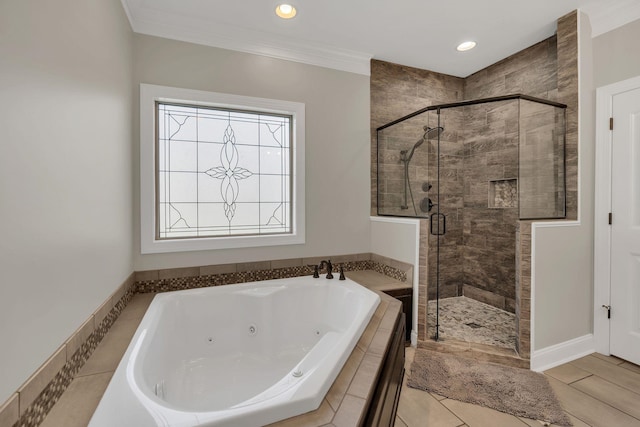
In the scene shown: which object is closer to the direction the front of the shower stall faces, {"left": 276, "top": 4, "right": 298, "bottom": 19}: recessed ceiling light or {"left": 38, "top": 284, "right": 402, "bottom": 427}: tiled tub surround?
the tiled tub surround

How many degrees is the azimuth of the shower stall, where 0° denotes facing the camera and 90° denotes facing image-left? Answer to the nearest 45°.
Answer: approximately 0°

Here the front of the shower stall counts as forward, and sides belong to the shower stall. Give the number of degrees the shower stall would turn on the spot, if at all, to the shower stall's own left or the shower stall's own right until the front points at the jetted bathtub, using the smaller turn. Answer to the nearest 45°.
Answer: approximately 45° to the shower stall's own right

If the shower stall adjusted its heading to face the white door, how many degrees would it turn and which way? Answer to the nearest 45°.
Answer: approximately 90° to its left

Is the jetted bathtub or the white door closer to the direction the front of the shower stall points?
the jetted bathtub

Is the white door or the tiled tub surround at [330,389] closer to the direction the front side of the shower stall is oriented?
the tiled tub surround

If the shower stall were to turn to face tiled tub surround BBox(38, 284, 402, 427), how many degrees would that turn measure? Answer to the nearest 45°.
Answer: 0° — it already faces it

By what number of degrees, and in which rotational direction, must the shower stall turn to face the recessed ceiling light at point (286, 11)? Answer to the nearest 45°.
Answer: approximately 45° to its right

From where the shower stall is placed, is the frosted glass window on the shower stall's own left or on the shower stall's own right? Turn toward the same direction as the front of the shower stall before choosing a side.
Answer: on the shower stall's own right
